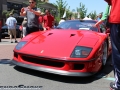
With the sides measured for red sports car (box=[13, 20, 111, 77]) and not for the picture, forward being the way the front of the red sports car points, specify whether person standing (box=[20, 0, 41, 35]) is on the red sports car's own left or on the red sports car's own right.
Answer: on the red sports car's own right

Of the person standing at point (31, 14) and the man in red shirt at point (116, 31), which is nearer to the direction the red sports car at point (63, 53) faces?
the man in red shirt

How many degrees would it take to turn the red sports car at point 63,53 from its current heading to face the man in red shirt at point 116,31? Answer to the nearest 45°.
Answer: approximately 45° to its left

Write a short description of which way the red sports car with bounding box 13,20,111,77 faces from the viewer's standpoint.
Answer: facing the viewer and to the left of the viewer
